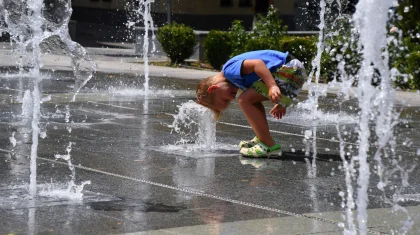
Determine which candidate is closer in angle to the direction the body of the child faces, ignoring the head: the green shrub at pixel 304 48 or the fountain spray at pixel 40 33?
the fountain spray

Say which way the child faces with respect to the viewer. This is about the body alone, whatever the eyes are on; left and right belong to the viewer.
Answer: facing to the left of the viewer

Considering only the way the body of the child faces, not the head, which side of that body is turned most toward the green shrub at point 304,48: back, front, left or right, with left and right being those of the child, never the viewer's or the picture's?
right

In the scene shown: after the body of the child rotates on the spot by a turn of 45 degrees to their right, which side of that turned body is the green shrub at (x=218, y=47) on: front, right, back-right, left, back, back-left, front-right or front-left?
front-right

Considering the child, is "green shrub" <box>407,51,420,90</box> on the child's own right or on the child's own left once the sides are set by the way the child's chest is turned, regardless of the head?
on the child's own right

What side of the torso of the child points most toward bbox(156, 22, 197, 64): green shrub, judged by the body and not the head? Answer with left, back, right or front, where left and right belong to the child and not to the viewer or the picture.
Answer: right

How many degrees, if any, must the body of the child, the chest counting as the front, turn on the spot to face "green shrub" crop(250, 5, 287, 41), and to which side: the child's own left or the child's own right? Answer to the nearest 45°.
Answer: approximately 90° to the child's own right

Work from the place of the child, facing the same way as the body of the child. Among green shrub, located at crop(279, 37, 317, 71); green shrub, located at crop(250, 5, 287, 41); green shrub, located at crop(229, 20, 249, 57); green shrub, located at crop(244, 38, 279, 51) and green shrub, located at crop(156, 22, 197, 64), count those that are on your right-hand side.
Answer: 5

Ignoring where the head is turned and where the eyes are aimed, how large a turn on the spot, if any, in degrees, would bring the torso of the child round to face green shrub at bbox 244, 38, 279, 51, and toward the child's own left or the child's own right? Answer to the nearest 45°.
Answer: approximately 90° to the child's own right

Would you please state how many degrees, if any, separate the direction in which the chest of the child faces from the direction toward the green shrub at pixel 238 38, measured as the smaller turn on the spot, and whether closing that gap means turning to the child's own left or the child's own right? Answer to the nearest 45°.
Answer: approximately 90° to the child's own right
